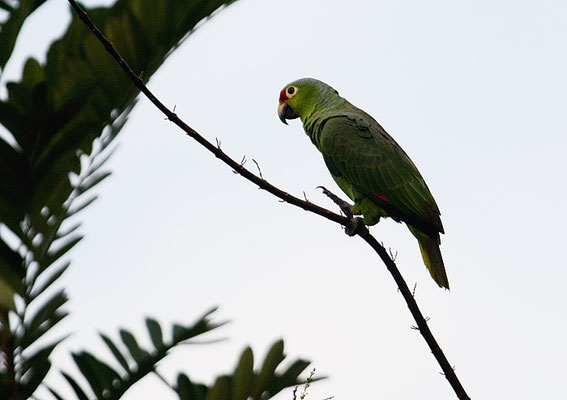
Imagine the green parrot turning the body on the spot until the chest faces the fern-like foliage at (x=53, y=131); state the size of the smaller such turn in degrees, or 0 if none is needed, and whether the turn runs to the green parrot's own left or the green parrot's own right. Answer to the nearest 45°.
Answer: approximately 45° to the green parrot's own left

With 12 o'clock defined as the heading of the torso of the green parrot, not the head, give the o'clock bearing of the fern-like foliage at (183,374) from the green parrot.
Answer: The fern-like foliage is roughly at 10 o'clock from the green parrot.

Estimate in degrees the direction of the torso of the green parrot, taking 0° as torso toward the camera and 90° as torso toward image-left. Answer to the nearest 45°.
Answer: approximately 90°
